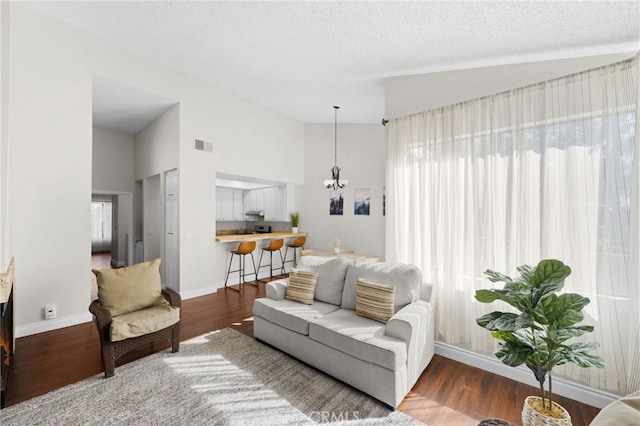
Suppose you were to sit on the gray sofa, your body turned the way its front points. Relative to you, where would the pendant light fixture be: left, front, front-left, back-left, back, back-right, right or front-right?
back-right

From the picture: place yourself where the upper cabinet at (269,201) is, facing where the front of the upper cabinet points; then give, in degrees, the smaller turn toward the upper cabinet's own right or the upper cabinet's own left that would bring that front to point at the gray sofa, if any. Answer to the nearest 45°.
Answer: approximately 45° to the upper cabinet's own left

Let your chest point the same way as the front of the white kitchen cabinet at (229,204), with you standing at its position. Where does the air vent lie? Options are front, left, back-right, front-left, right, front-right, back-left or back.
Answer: front-right

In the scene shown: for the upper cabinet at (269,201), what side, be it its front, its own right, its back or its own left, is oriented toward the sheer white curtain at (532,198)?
left

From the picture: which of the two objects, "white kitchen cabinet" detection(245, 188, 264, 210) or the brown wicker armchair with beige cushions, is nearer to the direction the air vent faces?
the brown wicker armchair with beige cushions

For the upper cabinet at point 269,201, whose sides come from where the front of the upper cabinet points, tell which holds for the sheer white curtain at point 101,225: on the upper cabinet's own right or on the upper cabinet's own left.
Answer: on the upper cabinet's own right

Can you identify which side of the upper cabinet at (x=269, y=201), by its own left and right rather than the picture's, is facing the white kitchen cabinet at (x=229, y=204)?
right

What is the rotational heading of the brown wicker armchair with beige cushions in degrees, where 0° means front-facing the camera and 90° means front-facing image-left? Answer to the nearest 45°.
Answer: approximately 315°

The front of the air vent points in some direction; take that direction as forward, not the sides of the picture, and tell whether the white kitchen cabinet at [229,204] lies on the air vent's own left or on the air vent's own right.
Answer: on the air vent's own left

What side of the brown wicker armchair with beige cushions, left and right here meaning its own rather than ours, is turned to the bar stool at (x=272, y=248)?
left

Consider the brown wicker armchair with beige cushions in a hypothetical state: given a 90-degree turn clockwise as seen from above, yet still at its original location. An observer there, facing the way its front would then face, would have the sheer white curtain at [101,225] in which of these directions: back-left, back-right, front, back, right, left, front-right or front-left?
back-right

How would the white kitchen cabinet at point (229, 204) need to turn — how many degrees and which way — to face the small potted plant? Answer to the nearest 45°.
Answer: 0° — it already faces it

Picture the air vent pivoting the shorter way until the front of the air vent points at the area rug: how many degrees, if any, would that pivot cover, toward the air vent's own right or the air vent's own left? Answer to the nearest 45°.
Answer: approximately 45° to the air vent's own right

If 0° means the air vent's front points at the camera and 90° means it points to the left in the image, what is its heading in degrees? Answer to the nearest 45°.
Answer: approximately 315°

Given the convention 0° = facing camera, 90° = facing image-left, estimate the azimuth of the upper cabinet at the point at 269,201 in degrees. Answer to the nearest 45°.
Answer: approximately 45°

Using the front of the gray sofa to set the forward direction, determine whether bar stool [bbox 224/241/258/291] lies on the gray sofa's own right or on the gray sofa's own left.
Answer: on the gray sofa's own right
